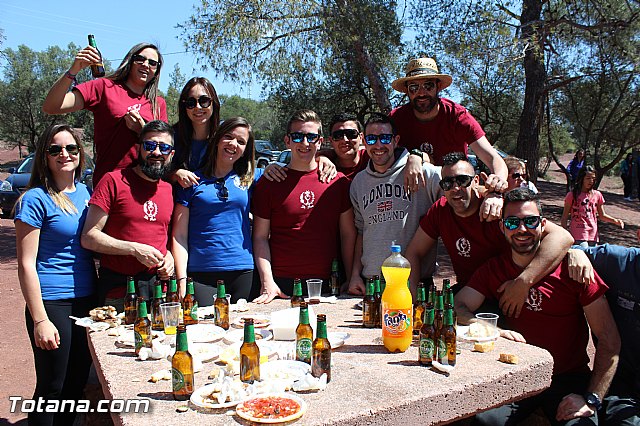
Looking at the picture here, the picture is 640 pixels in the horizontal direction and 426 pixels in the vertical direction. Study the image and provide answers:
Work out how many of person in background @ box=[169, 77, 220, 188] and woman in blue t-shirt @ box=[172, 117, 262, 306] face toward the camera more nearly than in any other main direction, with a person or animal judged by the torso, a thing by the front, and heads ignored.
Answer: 2

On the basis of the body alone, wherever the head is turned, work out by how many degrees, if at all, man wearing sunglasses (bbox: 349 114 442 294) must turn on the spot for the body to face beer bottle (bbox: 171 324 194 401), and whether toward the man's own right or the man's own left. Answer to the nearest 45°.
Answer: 0° — they already face it

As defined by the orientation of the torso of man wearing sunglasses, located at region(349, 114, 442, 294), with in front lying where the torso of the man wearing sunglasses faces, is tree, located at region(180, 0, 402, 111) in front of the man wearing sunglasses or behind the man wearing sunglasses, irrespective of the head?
behind

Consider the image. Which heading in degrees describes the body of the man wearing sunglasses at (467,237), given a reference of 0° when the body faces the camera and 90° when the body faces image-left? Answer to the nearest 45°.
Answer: approximately 0°

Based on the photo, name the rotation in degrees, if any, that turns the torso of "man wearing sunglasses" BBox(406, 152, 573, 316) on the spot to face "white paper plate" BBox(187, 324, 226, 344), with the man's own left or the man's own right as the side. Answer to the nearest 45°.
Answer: approximately 45° to the man's own right

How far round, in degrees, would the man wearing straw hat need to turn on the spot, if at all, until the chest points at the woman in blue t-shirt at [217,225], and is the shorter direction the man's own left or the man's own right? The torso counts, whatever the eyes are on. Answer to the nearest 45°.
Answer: approximately 45° to the man's own right
